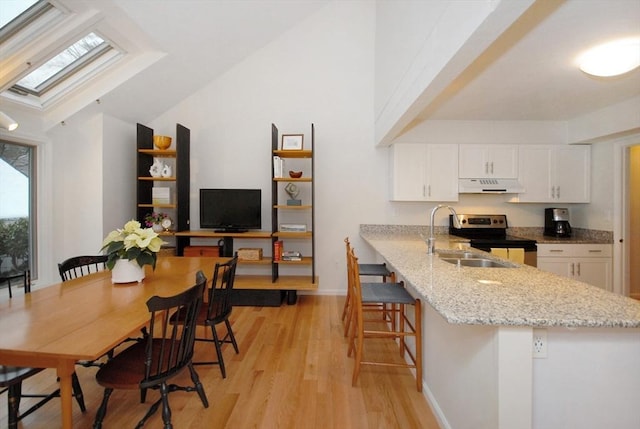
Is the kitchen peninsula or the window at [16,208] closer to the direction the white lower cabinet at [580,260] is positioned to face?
the kitchen peninsula

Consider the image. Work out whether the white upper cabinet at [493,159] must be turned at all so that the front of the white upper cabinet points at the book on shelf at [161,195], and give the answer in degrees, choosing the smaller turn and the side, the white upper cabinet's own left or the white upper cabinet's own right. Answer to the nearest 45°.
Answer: approximately 45° to the white upper cabinet's own right

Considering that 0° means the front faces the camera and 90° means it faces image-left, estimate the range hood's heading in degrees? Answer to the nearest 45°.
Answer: approximately 0°

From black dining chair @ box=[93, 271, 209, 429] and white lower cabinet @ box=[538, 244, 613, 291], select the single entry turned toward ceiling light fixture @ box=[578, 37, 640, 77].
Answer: the white lower cabinet

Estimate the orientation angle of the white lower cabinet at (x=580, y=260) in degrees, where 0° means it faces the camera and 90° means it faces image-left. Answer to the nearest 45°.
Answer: approximately 0°

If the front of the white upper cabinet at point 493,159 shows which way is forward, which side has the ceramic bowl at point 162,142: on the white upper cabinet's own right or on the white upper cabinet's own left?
on the white upper cabinet's own right

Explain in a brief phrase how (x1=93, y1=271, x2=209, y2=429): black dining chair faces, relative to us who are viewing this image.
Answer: facing away from the viewer and to the left of the viewer
